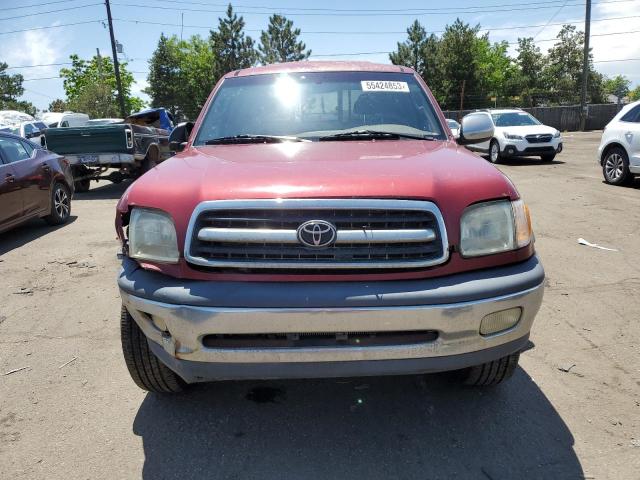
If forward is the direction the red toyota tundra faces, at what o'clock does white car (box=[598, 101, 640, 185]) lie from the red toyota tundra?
The white car is roughly at 7 o'clock from the red toyota tundra.

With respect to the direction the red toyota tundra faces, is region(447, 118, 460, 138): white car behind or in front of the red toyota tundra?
behind

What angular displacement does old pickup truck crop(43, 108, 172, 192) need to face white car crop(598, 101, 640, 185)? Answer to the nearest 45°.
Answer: approximately 90° to its right

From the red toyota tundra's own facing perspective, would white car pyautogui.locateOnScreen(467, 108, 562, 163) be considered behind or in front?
behind

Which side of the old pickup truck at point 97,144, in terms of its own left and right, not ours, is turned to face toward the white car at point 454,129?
right

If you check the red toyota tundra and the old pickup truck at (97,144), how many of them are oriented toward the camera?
1

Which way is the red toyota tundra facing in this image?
toward the camera

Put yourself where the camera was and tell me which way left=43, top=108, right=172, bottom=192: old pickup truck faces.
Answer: facing away from the viewer and to the right of the viewer

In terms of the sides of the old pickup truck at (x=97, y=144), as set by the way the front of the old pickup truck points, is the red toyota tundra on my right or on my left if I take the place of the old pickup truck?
on my right
